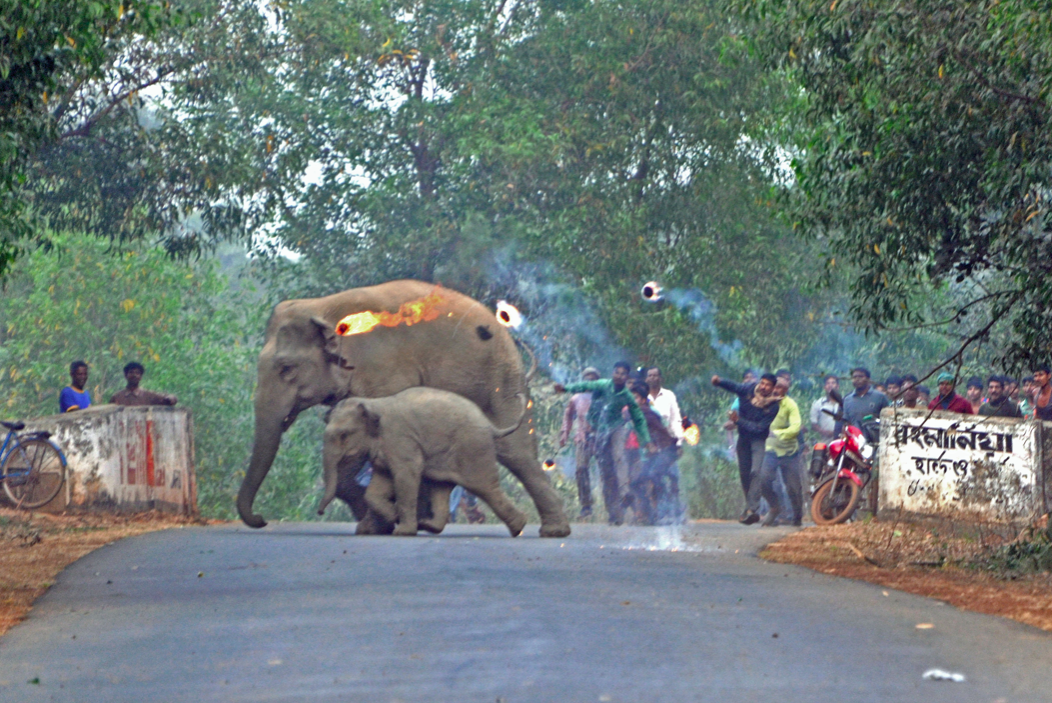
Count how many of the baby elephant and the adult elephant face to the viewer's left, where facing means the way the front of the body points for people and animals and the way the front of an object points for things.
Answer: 2

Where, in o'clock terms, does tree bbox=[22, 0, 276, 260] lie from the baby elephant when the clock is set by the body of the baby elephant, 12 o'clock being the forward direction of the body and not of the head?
The tree is roughly at 2 o'clock from the baby elephant.

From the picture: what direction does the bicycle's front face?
to the viewer's left

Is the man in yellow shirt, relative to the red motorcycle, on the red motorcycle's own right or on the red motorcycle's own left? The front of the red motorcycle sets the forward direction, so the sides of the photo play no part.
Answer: on the red motorcycle's own right

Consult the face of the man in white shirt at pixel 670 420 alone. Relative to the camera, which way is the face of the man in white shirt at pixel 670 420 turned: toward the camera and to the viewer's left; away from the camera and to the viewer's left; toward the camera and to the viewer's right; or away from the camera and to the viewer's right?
toward the camera and to the viewer's left

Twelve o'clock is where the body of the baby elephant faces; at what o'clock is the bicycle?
The bicycle is roughly at 1 o'clock from the baby elephant.

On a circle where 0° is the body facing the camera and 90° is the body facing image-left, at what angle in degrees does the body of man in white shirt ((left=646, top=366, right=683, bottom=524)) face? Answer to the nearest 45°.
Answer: approximately 45°

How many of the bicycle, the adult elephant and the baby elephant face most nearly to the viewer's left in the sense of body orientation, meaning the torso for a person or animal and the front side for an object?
3

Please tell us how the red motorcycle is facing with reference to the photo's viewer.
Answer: facing the viewer and to the left of the viewer

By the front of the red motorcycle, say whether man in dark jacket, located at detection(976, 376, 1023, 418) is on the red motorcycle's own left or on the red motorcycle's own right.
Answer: on the red motorcycle's own left

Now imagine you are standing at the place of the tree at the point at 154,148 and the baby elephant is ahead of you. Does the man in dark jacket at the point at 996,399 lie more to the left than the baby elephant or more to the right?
left

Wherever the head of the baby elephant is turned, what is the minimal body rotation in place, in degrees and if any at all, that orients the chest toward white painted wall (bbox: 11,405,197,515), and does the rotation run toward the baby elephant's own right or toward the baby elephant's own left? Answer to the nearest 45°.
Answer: approximately 45° to the baby elephant's own right

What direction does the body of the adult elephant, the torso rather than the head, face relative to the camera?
to the viewer's left
